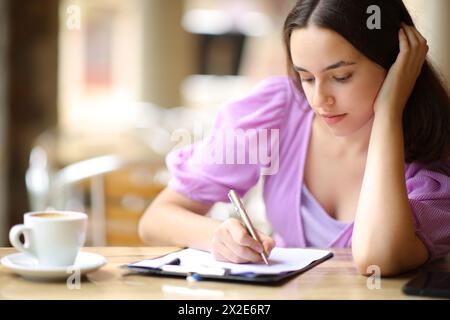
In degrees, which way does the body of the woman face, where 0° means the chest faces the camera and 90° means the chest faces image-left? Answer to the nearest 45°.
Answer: approximately 45°

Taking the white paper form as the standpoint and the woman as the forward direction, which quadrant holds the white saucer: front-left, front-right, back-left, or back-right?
back-left
